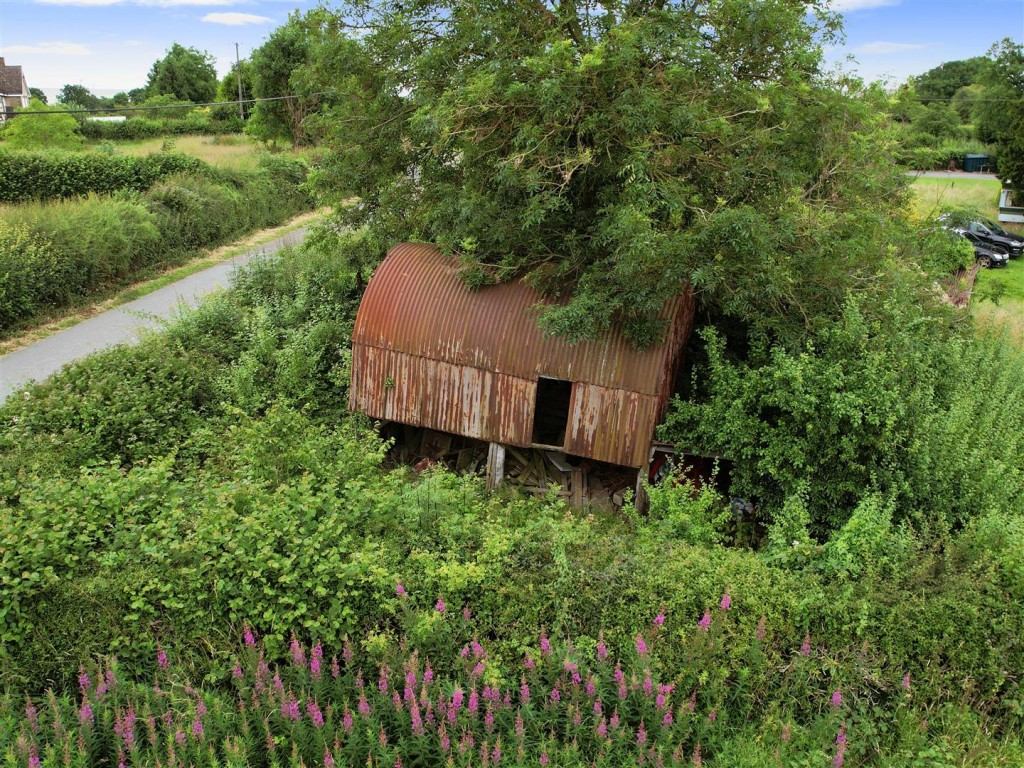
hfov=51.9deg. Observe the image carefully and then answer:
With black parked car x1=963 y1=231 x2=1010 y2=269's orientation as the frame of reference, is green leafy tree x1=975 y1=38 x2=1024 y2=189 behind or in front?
behind

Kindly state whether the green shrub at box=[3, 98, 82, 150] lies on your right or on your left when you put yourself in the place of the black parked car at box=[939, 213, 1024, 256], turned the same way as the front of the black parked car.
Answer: on your right

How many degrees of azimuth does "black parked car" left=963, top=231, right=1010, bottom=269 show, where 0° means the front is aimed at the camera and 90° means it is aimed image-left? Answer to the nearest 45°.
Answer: approximately 315°

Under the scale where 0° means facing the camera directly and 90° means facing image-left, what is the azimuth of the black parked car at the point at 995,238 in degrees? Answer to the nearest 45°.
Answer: approximately 315°

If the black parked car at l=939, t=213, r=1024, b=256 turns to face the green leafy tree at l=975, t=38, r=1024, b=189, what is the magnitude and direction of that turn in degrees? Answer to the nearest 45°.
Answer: approximately 135° to its left

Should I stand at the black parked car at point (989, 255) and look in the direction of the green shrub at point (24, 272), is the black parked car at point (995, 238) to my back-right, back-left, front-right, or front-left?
back-right

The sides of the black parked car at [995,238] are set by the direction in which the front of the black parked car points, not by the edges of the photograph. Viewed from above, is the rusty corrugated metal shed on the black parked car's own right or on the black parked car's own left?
on the black parked car's own right

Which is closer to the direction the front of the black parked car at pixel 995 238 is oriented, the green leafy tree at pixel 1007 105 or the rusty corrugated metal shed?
the rusty corrugated metal shed

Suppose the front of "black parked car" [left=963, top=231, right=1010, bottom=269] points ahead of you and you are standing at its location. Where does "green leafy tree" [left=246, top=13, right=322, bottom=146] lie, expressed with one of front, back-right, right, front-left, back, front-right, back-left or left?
back-right
